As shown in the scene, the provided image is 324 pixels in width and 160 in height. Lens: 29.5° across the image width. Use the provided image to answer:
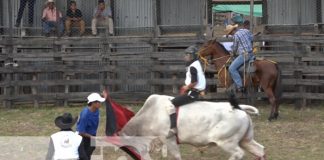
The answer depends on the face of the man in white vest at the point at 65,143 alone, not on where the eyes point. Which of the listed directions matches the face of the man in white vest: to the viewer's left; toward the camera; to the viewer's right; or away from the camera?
away from the camera

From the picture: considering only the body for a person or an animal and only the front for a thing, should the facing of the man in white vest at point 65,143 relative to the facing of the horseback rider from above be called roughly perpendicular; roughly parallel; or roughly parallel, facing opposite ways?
roughly perpendicular

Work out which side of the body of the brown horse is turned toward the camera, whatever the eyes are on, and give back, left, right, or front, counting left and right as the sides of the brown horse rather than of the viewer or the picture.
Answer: left

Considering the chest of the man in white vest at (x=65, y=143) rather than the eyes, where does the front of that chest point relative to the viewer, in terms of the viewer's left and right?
facing away from the viewer

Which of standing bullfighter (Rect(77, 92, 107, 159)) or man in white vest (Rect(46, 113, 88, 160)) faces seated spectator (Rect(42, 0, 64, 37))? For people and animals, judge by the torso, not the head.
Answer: the man in white vest

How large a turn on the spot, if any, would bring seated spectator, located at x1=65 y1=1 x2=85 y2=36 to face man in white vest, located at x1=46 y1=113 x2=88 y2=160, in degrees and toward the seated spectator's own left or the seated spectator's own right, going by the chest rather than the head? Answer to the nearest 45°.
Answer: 0° — they already face them

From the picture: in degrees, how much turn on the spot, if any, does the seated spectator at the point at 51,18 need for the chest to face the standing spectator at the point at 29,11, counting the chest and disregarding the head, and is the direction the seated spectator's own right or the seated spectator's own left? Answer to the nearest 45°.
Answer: approximately 135° to the seated spectator's own right

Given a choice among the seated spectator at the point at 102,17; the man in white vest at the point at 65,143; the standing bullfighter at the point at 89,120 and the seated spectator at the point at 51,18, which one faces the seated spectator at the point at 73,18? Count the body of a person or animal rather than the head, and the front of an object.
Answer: the man in white vest

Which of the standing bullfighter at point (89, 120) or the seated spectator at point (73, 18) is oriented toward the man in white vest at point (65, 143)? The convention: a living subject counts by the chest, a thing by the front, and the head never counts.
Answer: the seated spectator

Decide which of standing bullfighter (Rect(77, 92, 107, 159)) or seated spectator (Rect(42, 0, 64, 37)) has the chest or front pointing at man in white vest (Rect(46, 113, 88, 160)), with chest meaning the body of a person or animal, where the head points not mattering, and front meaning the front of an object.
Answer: the seated spectator

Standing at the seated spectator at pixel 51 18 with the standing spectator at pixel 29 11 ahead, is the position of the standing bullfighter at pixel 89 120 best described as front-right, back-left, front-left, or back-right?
back-left
